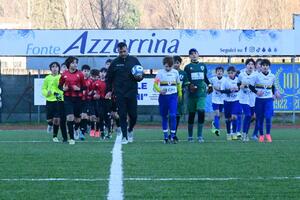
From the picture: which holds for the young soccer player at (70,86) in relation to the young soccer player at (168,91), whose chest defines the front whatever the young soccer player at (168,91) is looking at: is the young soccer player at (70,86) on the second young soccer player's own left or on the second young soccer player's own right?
on the second young soccer player's own right

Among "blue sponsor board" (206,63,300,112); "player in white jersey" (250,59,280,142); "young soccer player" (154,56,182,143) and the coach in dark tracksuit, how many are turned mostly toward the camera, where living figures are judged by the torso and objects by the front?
4

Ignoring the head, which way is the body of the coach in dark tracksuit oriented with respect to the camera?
toward the camera

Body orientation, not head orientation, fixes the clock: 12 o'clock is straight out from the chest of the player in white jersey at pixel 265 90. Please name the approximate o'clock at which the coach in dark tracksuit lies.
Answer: The coach in dark tracksuit is roughly at 2 o'clock from the player in white jersey.

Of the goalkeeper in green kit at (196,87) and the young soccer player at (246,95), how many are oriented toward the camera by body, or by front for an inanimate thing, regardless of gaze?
2

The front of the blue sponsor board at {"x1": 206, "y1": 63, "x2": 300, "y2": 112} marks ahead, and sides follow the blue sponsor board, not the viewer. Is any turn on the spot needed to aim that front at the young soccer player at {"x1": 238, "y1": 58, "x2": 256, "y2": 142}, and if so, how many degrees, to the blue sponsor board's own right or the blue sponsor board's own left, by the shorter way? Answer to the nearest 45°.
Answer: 0° — it already faces them

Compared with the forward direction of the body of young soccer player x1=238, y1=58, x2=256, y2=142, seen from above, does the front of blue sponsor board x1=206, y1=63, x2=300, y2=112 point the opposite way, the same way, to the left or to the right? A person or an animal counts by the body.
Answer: the same way

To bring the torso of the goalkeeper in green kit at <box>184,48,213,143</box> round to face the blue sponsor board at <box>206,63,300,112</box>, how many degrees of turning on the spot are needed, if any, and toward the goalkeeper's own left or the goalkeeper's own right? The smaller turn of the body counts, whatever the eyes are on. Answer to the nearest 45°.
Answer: approximately 180°

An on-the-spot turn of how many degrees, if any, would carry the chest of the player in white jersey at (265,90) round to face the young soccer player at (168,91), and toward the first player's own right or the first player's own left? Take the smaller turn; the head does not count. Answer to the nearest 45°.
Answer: approximately 45° to the first player's own right

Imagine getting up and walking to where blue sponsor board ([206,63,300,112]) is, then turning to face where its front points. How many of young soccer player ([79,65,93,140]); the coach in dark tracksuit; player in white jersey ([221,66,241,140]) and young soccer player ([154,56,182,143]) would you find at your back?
0

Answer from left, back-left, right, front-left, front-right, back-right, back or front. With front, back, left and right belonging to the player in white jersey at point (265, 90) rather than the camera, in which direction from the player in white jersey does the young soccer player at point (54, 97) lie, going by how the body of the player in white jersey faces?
right

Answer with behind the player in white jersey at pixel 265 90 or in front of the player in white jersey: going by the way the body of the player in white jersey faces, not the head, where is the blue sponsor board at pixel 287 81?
behind

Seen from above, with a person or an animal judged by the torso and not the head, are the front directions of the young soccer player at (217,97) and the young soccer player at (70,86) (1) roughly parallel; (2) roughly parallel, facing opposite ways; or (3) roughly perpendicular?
roughly parallel

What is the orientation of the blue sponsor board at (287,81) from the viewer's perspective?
toward the camera

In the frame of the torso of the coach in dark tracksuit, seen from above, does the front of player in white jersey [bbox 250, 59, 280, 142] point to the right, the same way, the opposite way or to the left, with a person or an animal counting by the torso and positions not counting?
the same way

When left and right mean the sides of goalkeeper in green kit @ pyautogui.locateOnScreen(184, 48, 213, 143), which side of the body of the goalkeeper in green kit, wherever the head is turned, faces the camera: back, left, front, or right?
front

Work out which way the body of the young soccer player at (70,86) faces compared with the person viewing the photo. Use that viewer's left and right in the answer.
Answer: facing the viewer

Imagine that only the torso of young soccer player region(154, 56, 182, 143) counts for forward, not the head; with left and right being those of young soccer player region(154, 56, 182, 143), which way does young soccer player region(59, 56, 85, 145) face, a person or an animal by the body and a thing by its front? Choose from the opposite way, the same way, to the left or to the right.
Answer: the same way
